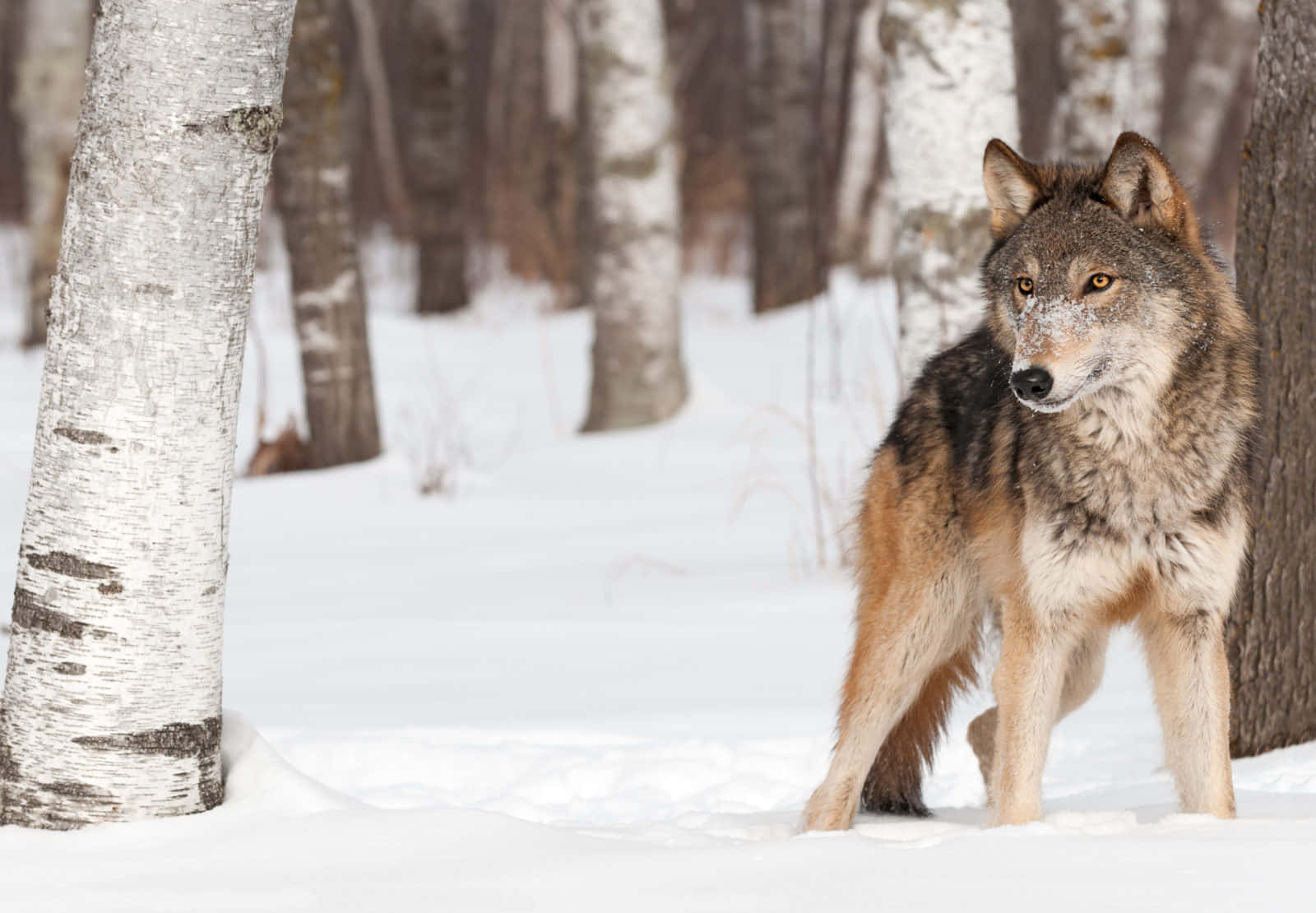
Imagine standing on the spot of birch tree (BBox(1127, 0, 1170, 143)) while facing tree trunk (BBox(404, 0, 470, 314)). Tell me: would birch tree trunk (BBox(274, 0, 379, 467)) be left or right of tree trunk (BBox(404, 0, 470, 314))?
left

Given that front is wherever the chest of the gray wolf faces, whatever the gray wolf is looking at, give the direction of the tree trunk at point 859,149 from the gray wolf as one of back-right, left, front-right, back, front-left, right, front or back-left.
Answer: back-left

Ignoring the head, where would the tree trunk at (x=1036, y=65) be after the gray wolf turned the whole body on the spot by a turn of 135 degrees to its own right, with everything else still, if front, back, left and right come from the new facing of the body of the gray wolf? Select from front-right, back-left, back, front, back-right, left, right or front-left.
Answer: right

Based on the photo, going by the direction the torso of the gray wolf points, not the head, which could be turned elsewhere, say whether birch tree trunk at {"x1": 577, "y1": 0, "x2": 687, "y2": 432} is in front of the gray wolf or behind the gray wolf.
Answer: behind

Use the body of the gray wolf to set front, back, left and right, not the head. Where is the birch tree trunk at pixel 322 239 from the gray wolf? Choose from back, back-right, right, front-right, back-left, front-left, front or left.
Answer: back

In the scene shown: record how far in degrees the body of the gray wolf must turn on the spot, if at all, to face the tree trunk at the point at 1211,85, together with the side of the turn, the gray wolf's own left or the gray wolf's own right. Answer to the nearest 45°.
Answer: approximately 135° to the gray wolf's own left

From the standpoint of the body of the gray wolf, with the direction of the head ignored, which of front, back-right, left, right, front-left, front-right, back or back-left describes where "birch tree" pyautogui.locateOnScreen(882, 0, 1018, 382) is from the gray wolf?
back-left

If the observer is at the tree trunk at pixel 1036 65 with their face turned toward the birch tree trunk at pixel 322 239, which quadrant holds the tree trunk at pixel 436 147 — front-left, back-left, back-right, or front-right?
front-right

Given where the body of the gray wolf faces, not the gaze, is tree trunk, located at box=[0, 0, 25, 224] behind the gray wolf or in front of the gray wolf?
behind

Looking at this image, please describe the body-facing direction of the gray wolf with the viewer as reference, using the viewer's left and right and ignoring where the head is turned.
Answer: facing the viewer and to the right of the viewer

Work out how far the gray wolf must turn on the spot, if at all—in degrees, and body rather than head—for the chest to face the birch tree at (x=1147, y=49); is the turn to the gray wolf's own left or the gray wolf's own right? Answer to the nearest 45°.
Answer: approximately 135° to the gray wolf's own left

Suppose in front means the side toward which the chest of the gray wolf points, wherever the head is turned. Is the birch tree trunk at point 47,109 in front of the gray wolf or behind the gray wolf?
behind
